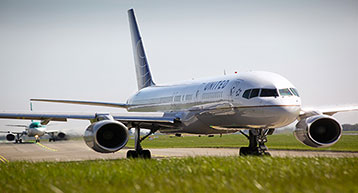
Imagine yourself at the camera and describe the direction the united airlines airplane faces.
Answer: facing the viewer and to the right of the viewer
